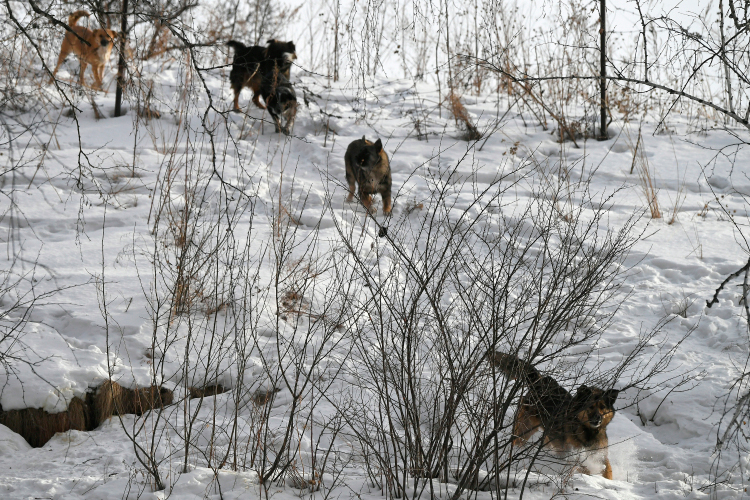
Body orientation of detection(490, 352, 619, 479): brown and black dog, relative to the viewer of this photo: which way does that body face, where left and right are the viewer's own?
facing the viewer and to the right of the viewer

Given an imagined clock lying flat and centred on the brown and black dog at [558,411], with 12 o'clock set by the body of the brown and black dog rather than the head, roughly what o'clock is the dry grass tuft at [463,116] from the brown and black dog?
The dry grass tuft is roughly at 7 o'clock from the brown and black dog.

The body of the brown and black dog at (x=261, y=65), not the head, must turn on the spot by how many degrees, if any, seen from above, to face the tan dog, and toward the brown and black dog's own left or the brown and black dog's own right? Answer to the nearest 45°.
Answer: approximately 135° to the brown and black dog's own right

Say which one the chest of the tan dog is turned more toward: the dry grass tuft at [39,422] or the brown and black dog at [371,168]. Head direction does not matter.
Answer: the brown and black dog

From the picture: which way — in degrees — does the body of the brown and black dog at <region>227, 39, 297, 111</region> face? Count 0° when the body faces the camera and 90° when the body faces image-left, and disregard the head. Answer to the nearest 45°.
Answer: approximately 270°

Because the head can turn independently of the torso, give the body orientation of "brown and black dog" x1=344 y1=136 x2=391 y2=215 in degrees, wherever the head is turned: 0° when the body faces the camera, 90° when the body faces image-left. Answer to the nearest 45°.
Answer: approximately 315°

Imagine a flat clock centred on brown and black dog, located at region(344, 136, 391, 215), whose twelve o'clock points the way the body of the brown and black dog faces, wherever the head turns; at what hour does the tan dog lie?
The tan dog is roughly at 5 o'clock from the brown and black dog.

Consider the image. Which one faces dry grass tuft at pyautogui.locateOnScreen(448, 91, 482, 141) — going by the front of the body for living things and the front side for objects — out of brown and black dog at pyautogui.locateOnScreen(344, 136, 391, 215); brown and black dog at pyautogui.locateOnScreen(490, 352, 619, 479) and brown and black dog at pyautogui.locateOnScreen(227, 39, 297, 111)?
brown and black dog at pyautogui.locateOnScreen(227, 39, 297, 111)

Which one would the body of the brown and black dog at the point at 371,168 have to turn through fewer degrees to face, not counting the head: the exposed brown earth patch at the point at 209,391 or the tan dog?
the exposed brown earth patch

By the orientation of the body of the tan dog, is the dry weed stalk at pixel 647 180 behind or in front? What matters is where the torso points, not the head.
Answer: in front

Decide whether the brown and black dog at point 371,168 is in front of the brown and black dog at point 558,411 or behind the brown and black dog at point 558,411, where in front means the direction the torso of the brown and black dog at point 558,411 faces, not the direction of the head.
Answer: behind

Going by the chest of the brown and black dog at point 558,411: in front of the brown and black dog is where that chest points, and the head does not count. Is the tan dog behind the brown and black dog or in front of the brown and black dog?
behind

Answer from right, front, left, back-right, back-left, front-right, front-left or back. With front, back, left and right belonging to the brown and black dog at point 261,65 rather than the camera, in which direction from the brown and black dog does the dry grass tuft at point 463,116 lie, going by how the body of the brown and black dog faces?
front
